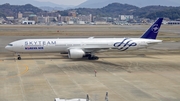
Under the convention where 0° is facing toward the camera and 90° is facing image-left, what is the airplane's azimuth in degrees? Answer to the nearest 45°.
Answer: approximately 90°
